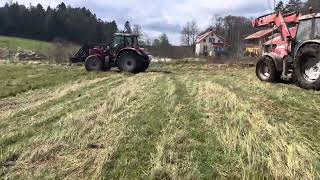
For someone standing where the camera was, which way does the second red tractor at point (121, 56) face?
facing away from the viewer and to the left of the viewer

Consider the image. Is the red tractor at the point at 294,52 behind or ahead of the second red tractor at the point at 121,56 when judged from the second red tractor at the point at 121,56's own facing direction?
behind

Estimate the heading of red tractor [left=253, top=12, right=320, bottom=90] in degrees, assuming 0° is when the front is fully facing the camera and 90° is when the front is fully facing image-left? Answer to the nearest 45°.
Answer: approximately 135°

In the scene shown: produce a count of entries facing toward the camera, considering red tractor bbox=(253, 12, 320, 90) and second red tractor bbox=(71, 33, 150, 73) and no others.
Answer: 0

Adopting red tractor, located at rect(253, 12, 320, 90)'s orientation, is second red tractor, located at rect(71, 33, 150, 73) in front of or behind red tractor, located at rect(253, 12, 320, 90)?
in front
